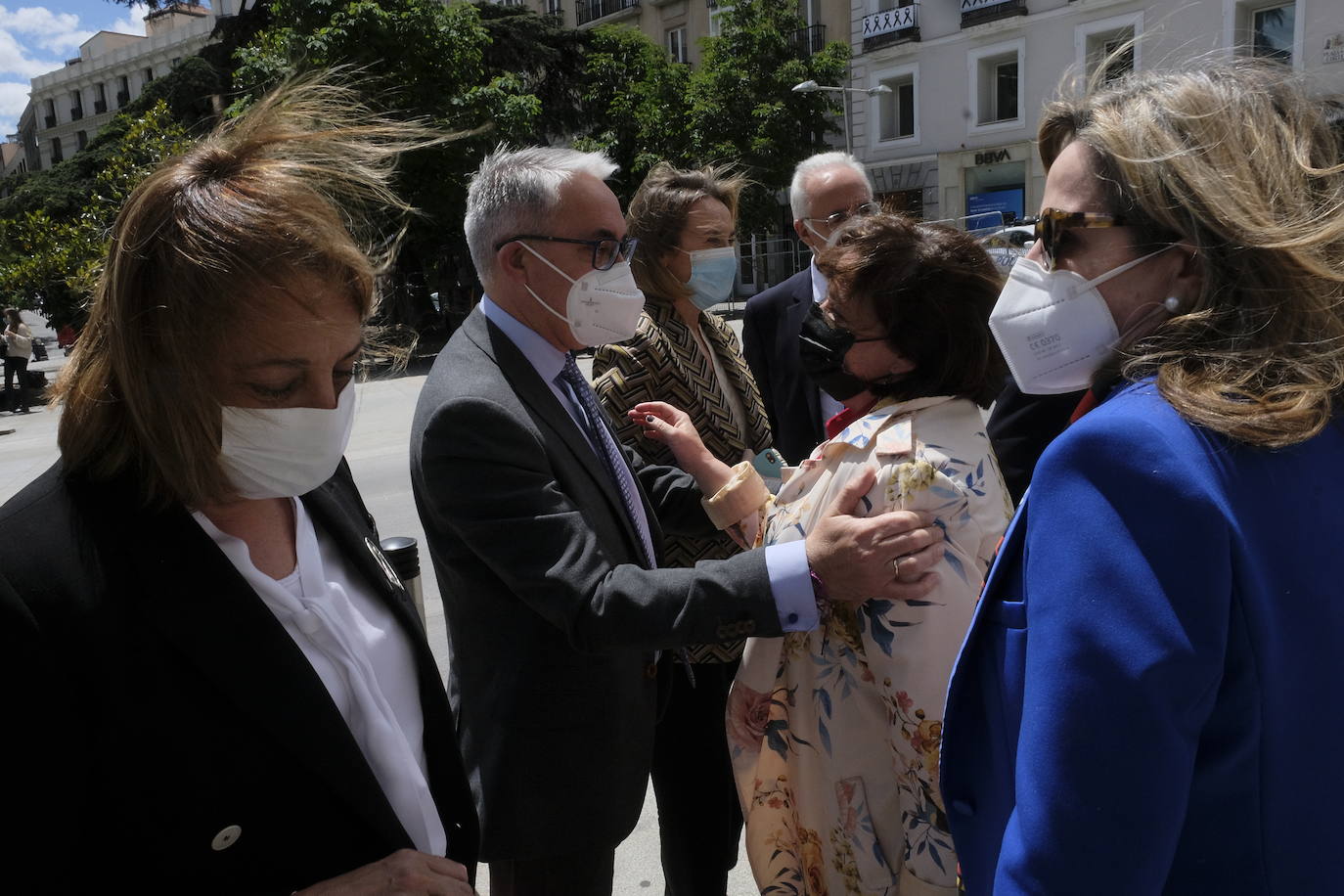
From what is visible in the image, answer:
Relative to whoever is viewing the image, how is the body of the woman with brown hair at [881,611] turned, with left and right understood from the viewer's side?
facing to the left of the viewer

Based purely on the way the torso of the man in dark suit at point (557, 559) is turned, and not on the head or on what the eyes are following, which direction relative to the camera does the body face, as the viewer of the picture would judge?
to the viewer's right

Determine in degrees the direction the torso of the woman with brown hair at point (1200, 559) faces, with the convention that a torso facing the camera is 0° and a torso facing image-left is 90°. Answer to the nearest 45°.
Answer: approximately 90°

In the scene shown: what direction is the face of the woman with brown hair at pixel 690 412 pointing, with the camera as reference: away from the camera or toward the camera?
toward the camera

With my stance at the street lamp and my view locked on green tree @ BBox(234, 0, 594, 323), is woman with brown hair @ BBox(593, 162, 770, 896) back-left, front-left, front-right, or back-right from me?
front-left

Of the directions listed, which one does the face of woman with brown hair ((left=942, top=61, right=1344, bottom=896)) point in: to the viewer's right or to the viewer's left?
to the viewer's left

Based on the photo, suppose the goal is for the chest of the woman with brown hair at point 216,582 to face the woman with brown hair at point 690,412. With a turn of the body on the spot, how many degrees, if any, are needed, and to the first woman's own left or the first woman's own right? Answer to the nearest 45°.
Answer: approximately 90° to the first woman's own left

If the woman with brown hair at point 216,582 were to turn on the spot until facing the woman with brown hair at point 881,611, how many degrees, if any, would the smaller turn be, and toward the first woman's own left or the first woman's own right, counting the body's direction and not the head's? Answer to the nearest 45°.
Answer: approximately 45° to the first woman's own left

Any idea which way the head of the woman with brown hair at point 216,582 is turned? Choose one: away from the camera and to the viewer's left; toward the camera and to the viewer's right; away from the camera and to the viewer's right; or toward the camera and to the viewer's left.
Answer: toward the camera and to the viewer's right

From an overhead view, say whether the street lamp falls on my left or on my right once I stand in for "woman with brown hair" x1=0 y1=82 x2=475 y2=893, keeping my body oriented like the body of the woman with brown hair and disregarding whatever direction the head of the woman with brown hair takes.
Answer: on my left

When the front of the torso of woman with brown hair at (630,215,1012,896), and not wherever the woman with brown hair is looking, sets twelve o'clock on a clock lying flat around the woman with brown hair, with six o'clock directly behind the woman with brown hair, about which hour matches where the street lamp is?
The street lamp is roughly at 3 o'clock from the woman with brown hair.

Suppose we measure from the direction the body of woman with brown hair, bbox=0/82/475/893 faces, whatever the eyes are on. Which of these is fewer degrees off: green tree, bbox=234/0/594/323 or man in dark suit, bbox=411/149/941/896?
the man in dark suit

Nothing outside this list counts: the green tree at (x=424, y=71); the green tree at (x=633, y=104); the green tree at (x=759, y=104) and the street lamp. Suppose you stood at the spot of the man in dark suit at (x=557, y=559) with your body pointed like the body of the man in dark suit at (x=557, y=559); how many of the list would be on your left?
4

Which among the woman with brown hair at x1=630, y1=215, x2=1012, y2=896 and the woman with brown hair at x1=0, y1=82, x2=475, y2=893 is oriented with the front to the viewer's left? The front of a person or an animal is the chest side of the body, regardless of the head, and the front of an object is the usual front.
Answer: the woman with brown hair at x1=630, y1=215, x2=1012, y2=896
